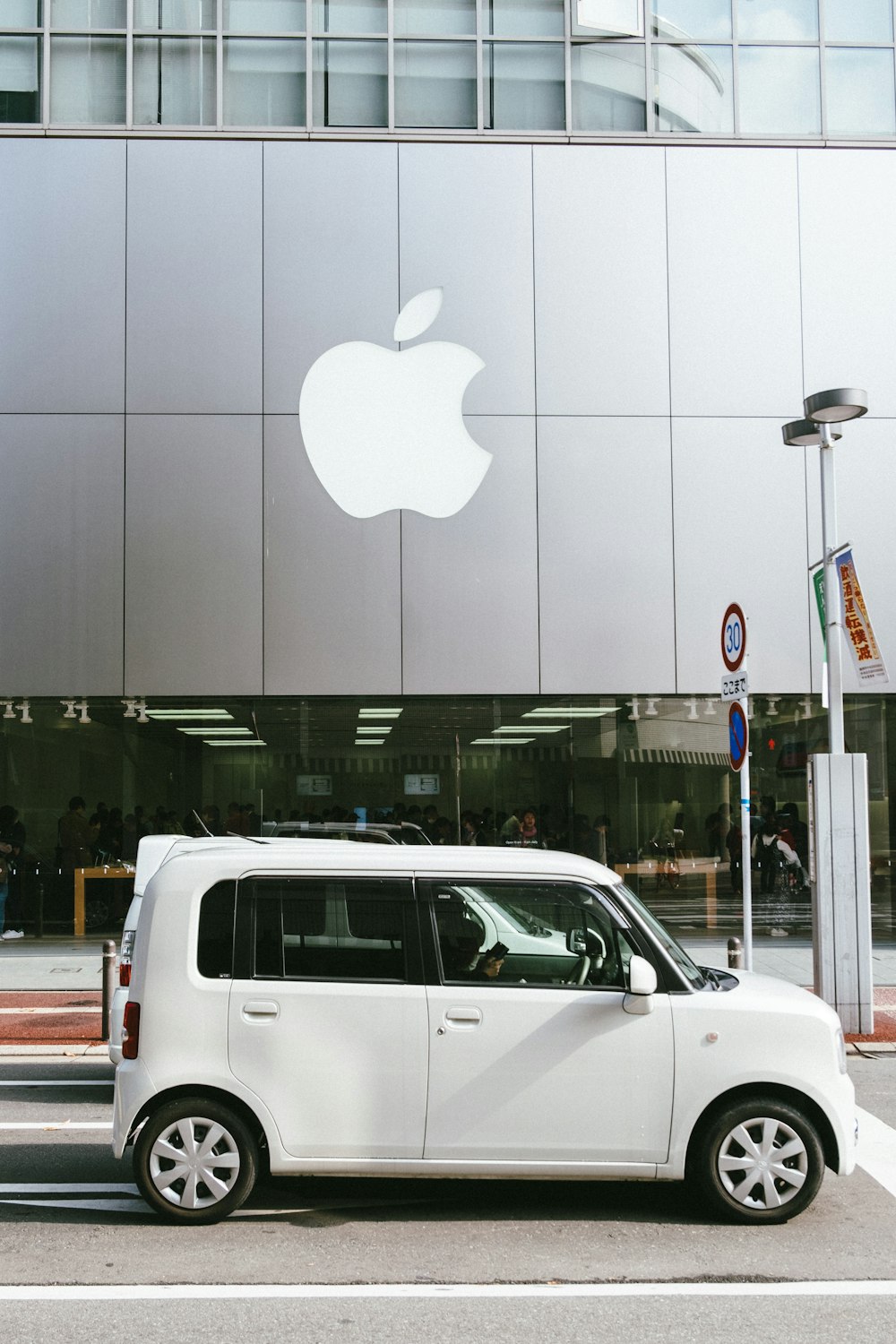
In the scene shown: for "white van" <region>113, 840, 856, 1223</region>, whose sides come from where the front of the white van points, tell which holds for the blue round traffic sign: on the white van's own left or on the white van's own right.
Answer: on the white van's own left

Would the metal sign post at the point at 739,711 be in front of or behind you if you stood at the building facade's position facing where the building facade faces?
in front

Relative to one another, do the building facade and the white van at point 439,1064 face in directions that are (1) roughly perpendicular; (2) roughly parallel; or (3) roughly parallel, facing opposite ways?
roughly perpendicular

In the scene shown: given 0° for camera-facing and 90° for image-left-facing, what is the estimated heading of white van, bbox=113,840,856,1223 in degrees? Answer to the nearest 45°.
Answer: approximately 270°

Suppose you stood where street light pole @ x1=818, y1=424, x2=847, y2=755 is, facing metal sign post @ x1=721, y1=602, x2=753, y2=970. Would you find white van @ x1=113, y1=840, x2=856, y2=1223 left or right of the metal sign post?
left

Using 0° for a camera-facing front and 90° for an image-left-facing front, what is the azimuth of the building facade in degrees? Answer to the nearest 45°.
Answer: approximately 0°
